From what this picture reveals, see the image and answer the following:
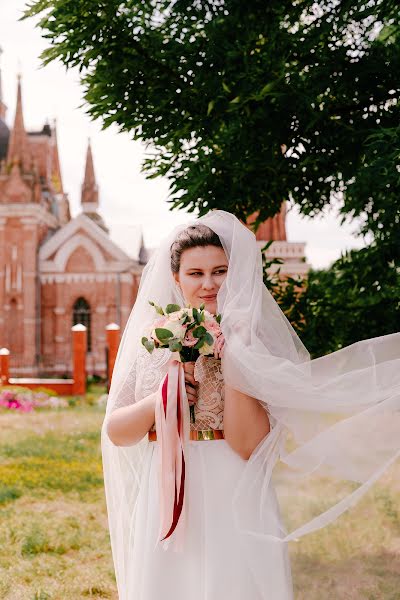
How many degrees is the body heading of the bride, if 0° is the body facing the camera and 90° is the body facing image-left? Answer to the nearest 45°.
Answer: approximately 0°

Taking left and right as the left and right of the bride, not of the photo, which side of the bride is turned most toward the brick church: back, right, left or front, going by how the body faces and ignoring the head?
back

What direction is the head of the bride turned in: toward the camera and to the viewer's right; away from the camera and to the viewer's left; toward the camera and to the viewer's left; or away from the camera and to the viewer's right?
toward the camera and to the viewer's right

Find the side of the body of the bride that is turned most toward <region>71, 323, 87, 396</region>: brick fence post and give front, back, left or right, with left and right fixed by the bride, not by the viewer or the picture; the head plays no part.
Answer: back

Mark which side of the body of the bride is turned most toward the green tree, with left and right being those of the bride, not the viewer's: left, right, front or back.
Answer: back
